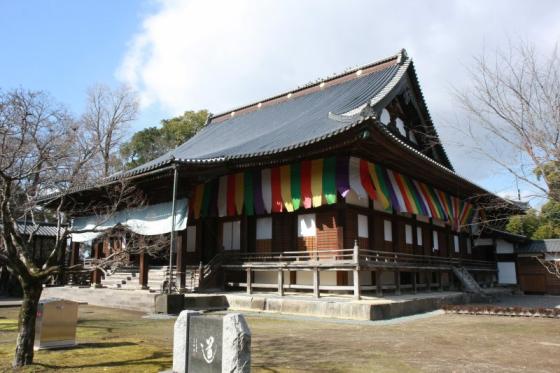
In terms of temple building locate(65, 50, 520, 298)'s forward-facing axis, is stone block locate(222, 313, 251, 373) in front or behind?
in front

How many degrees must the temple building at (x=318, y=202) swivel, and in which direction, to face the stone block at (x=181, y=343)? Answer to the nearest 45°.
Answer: approximately 45° to its left

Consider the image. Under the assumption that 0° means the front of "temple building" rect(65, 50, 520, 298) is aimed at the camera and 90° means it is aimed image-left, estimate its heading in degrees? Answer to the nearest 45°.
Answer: approximately 45°

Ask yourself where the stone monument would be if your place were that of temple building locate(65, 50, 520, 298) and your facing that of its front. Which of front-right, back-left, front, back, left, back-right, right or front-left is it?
front-left

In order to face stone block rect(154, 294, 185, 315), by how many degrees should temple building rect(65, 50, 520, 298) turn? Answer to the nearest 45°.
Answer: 0° — it already faces it
